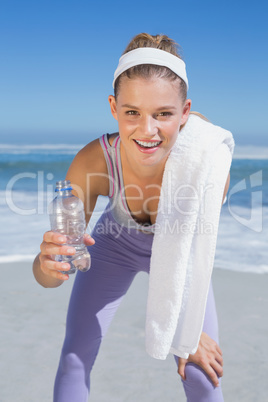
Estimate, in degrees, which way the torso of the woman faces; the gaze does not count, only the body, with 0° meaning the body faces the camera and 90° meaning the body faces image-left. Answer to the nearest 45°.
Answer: approximately 0°
